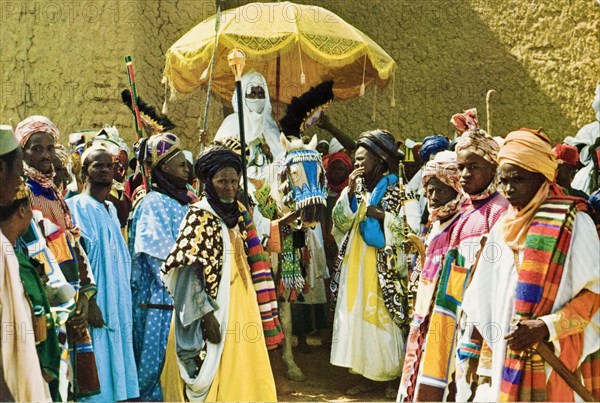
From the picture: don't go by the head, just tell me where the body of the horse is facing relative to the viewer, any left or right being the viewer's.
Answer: facing the viewer and to the right of the viewer
